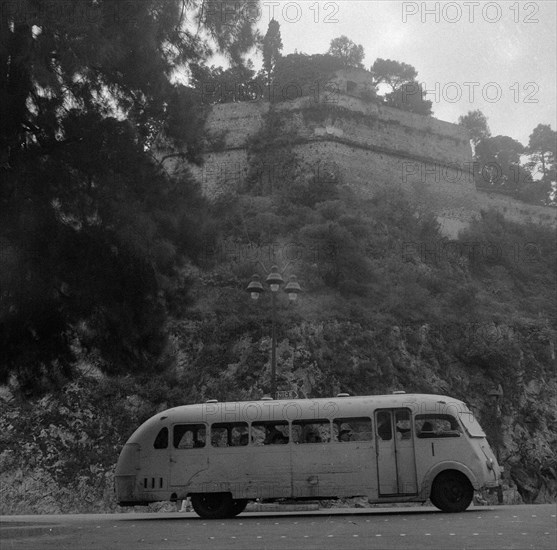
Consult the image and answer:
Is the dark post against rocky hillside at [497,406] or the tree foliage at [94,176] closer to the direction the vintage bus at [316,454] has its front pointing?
the dark post against rocky hillside

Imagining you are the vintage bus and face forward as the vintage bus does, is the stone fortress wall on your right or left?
on your left

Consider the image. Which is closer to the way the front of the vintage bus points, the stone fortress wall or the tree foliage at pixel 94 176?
the stone fortress wall

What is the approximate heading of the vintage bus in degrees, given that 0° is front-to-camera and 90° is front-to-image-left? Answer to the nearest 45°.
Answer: approximately 270°

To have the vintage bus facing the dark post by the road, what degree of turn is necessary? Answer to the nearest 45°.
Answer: approximately 45° to its left
